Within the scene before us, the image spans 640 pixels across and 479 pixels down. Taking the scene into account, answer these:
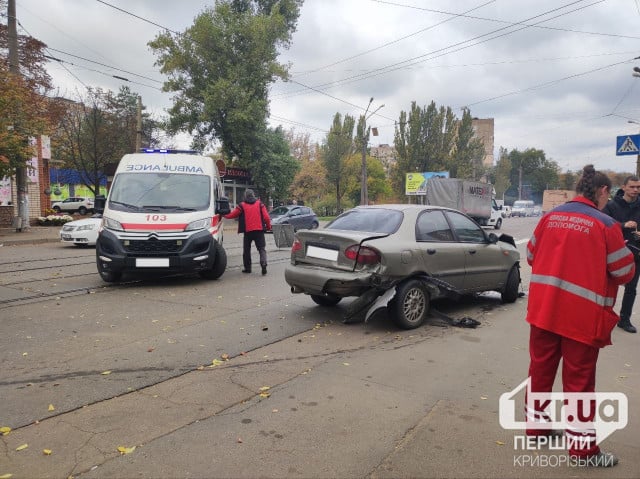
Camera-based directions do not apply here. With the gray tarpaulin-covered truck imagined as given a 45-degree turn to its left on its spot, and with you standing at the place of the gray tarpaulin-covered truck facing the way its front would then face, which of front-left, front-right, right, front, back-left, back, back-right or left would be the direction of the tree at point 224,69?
left

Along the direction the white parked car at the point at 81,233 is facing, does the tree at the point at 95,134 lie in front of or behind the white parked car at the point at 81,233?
behind

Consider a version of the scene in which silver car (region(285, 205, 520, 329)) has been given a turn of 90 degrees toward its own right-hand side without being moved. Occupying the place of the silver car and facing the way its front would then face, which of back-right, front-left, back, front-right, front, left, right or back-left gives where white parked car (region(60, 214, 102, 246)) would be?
back

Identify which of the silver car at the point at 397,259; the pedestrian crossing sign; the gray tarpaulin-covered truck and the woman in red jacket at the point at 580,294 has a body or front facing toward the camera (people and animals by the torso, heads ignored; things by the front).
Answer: the pedestrian crossing sign

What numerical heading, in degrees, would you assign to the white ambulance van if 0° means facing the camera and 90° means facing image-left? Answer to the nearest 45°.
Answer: approximately 0°

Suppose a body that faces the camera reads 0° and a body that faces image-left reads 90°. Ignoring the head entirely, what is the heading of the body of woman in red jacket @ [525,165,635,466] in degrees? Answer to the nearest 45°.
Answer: approximately 225°

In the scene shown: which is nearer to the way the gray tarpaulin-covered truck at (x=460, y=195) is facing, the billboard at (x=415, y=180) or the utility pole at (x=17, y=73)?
the billboard

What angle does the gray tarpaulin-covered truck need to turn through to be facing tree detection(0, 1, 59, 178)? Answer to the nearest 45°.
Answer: approximately 180°

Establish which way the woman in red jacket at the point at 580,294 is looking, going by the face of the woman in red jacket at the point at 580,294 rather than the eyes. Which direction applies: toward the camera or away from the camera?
away from the camera

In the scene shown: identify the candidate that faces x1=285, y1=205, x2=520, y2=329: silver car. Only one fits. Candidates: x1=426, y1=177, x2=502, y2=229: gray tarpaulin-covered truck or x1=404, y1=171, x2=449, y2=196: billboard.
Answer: the billboard

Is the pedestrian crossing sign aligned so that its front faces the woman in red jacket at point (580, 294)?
yes

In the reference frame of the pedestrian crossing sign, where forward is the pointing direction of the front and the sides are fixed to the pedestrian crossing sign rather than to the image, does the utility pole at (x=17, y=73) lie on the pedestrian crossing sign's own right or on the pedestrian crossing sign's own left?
on the pedestrian crossing sign's own right

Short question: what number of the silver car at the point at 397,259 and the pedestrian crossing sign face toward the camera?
1

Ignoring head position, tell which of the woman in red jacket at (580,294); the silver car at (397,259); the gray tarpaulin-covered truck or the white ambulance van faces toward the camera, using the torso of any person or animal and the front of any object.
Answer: the white ambulance van

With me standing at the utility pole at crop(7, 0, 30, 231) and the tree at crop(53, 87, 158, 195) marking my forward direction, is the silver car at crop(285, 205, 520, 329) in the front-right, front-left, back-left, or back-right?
back-right
